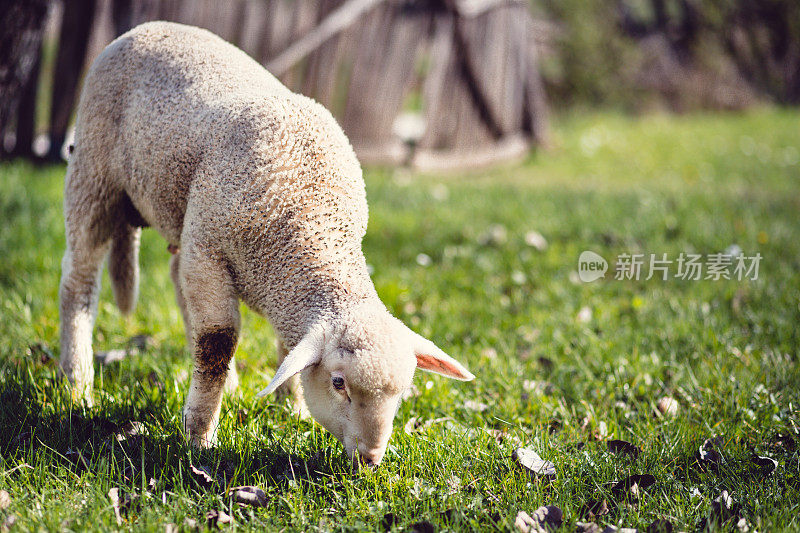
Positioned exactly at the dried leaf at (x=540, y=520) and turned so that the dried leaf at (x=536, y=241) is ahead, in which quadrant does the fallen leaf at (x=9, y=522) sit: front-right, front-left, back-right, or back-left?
back-left

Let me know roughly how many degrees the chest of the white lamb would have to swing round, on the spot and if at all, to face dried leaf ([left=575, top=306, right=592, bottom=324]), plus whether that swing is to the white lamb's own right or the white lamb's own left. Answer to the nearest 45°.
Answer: approximately 90° to the white lamb's own left

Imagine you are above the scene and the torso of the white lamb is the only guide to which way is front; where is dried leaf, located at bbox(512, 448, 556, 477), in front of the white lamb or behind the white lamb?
in front

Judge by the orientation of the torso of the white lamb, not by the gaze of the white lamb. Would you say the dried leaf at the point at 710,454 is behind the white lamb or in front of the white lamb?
in front

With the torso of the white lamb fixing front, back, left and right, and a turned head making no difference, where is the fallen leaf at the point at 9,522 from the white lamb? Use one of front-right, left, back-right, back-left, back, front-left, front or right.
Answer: right

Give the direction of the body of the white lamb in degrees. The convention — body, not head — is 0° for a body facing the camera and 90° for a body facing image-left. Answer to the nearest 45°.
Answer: approximately 315°

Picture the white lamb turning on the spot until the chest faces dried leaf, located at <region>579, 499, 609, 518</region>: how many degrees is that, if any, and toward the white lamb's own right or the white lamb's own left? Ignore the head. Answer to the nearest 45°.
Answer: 0° — it already faces it

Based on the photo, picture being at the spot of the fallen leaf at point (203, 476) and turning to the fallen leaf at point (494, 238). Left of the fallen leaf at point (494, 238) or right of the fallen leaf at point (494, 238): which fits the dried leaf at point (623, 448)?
right

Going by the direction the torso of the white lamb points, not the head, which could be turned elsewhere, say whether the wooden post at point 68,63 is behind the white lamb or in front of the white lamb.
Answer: behind

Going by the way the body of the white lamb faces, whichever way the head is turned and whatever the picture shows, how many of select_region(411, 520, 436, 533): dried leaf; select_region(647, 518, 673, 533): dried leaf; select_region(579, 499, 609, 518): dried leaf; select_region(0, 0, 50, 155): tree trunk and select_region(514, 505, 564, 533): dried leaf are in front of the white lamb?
4
